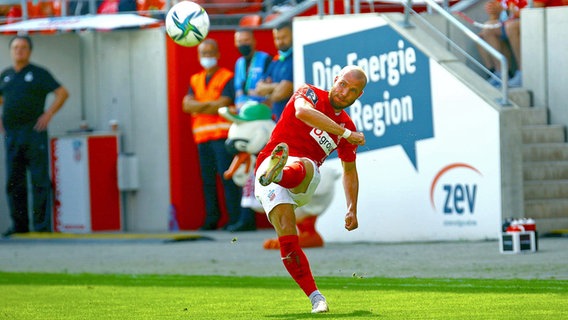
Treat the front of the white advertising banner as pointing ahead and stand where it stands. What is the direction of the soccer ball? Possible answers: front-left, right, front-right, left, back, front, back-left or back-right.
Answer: front-right

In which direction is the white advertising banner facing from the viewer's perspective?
toward the camera

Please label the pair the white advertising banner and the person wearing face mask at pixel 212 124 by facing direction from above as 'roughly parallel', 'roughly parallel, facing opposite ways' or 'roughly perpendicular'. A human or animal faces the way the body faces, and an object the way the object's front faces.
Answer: roughly parallel

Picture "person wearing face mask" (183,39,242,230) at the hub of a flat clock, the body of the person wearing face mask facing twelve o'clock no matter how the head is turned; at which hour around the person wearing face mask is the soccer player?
The soccer player is roughly at 12 o'clock from the person wearing face mask.

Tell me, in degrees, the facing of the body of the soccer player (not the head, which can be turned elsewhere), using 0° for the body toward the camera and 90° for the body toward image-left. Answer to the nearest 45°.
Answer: approximately 0°

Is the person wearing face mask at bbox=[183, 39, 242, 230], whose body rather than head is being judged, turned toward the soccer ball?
yes
